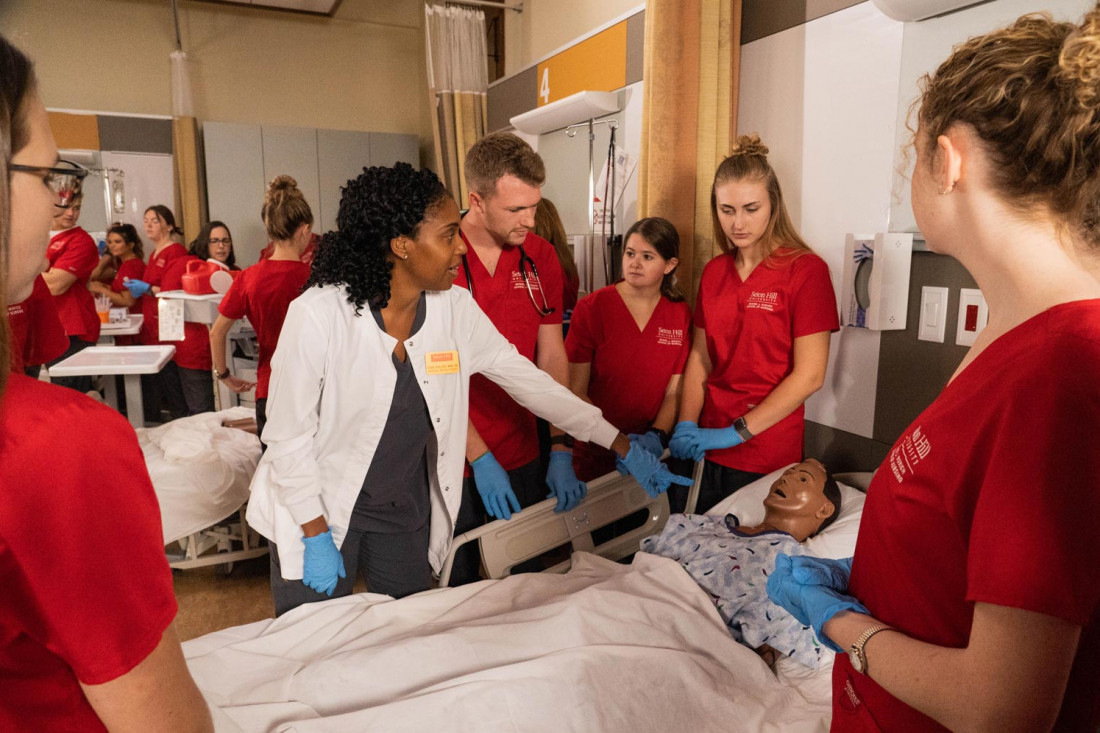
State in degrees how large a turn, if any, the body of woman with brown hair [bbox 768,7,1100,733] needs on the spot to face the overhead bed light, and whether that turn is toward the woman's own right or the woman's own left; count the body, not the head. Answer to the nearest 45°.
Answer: approximately 45° to the woman's own right

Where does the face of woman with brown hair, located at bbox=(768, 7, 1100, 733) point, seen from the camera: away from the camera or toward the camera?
away from the camera

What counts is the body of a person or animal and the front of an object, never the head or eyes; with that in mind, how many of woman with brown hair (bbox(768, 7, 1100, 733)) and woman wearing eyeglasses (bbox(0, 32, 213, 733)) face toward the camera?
0

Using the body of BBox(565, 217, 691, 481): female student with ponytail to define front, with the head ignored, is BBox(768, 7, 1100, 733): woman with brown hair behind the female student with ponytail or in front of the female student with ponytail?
in front

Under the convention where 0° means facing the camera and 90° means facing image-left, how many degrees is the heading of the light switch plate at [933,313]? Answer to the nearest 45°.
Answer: approximately 45°

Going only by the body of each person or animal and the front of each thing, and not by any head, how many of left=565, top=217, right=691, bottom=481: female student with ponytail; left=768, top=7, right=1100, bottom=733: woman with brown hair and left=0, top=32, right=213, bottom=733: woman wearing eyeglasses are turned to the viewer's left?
1

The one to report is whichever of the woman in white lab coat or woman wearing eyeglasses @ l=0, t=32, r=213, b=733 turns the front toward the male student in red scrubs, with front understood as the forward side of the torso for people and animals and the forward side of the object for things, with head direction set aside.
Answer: the woman wearing eyeglasses

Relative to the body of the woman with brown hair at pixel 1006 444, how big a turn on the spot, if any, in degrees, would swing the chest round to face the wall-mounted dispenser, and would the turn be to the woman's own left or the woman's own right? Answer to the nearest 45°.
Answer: approximately 90° to the woman's own right

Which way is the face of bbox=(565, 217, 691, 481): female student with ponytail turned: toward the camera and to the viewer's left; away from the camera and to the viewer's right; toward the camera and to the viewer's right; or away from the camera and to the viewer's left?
toward the camera and to the viewer's left

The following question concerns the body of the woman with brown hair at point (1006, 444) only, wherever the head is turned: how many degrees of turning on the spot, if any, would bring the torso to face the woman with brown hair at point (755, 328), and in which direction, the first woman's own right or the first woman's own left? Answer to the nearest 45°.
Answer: approximately 90° to the first woman's own right
